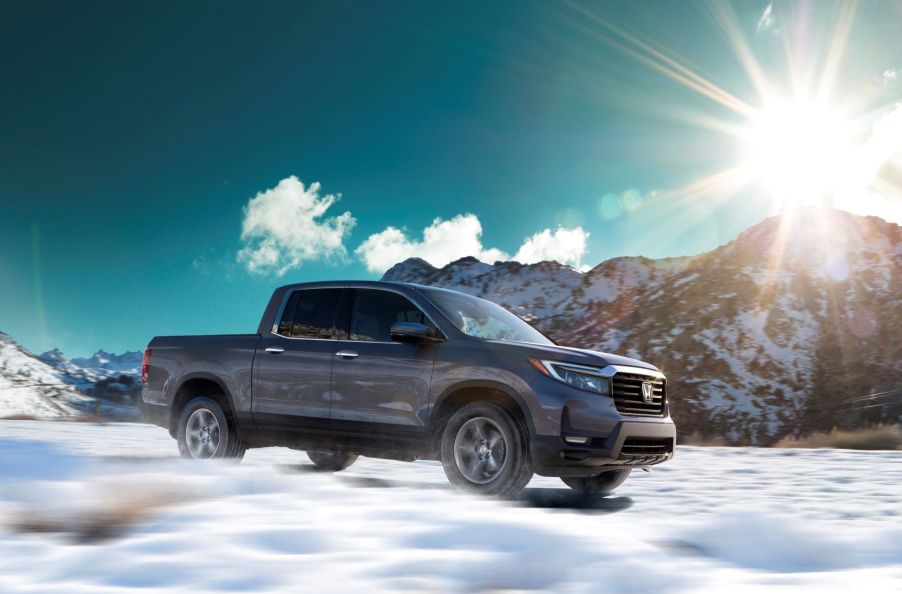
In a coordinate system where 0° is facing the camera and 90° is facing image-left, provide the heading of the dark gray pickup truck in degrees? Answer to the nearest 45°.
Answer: approximately 315°
